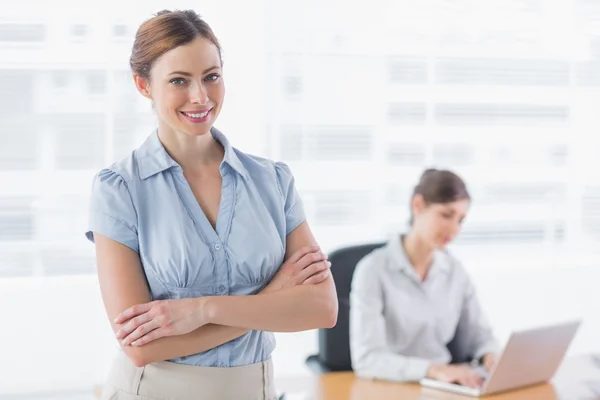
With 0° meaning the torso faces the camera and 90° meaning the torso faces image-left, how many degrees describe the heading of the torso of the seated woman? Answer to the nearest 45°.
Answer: approximately 315°

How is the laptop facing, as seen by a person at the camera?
facing away from the viewer and to the left of the viewer

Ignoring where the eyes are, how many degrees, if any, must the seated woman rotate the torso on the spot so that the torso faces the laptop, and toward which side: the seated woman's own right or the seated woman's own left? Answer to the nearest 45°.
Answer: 0° — they already face it

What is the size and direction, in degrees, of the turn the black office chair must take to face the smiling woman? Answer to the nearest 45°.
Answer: approximately 45° to its right

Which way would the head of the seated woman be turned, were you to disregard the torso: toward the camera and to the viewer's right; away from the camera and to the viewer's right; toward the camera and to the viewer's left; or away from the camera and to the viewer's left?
toward the camera and to the viewer's right

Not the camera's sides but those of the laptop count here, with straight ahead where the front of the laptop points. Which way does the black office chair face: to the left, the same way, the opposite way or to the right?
the opposite way

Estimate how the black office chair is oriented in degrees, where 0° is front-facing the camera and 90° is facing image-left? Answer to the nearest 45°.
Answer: approximately 315°

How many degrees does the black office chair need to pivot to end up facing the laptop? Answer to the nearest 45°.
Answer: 0° — it already faces it

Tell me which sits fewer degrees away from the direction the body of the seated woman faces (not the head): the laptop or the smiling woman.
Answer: the laptop

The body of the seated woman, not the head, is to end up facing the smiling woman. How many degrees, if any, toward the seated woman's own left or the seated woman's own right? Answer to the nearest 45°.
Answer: approximately 45° to the seated woman's own right

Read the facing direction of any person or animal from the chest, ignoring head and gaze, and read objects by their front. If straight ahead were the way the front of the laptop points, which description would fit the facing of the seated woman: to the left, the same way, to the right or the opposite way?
the opposite way

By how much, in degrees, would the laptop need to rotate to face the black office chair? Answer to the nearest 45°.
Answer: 0° — it already faces it
